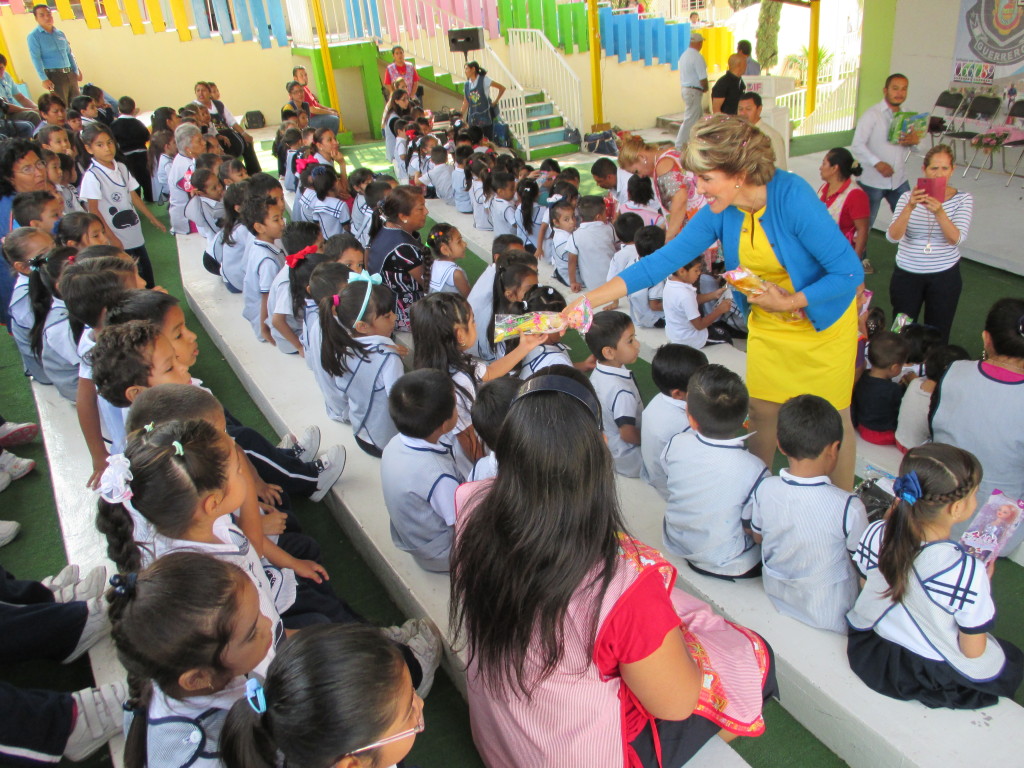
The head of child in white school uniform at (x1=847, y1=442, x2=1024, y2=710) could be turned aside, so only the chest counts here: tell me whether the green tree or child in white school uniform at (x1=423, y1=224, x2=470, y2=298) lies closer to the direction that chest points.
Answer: the green tree

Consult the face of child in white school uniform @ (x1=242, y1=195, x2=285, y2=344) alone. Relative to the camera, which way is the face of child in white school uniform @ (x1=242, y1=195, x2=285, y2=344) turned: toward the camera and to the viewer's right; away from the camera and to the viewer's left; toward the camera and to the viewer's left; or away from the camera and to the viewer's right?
toward the camera and to the viewer's right

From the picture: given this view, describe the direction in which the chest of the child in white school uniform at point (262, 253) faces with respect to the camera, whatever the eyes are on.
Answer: to the viewer's right

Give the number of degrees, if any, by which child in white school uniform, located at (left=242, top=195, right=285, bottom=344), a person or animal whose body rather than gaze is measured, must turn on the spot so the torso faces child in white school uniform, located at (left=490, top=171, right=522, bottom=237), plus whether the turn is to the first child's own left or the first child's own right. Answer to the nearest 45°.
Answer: approximately 45° to the first child's own left

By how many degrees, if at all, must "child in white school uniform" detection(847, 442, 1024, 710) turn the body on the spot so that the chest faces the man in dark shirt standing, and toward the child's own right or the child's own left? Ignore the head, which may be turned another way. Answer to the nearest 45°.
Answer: approximately 45° to the child's own left

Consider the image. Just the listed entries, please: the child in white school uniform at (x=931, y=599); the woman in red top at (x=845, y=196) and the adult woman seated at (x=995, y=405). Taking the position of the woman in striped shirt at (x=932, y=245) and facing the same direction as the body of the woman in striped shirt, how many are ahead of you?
2

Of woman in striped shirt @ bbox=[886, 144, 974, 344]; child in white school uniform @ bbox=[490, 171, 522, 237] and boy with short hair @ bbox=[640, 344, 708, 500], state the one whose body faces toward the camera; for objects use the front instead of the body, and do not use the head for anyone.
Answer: the woman in striped shirt

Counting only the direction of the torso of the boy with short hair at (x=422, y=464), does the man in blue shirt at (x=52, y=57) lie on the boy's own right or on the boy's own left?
on the boy's own left

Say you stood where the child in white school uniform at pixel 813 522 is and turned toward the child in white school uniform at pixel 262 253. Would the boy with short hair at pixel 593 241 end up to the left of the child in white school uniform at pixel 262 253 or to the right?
right

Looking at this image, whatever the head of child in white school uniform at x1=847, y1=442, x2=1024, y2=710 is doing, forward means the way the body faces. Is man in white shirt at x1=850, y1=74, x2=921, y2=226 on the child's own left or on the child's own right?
on the child's own left
